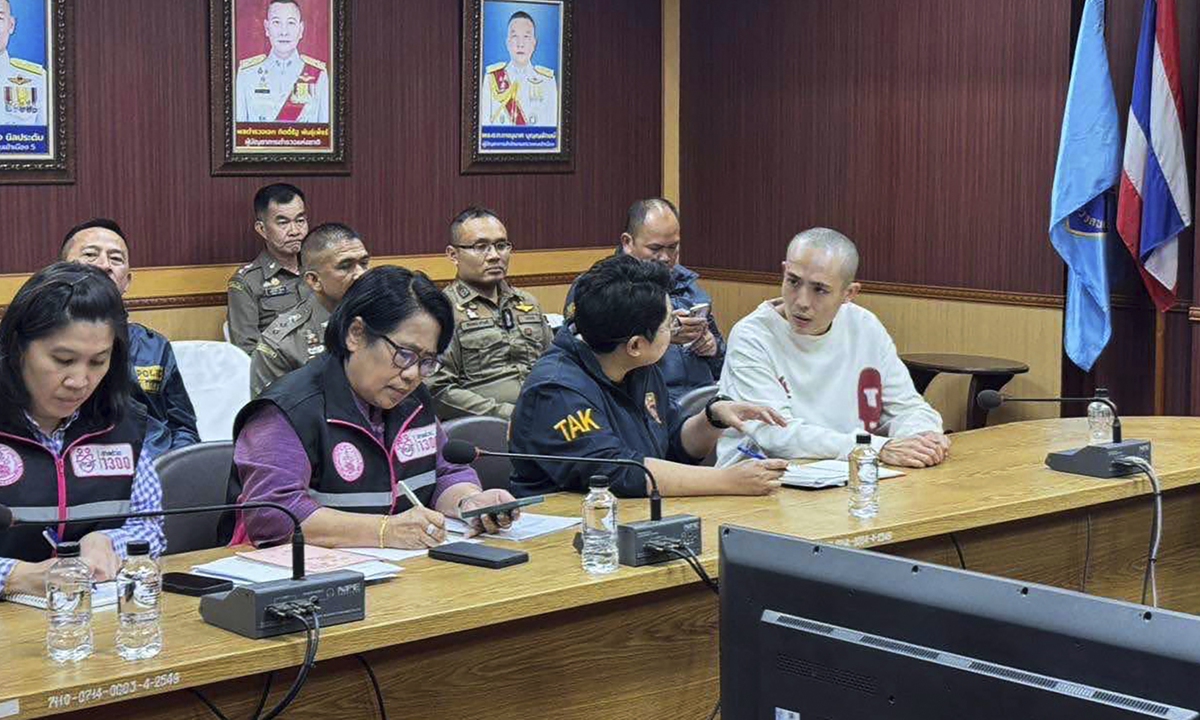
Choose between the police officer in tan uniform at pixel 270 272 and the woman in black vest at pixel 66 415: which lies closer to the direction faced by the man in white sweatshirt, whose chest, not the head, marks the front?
the woman in black vest

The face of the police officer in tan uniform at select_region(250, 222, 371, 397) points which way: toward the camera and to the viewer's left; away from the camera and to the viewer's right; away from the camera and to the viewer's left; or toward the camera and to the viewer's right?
toward the camera and to the viewer's right

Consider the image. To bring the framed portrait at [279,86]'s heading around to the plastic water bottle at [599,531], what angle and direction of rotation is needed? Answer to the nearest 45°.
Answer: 0° — it already faces it

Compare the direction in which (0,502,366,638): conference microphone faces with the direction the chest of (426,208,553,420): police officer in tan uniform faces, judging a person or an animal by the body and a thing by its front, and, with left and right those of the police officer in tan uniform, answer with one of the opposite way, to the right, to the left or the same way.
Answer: the opposite way

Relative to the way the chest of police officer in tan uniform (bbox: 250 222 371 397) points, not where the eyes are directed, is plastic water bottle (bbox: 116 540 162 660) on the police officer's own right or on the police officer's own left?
on the police officer's own right

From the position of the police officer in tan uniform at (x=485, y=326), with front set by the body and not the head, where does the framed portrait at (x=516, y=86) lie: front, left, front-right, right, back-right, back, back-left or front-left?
back-left

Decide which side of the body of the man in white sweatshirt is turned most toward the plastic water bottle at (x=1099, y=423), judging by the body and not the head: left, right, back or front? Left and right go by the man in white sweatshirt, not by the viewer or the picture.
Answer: left

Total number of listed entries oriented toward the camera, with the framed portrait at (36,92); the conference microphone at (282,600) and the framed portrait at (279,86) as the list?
2

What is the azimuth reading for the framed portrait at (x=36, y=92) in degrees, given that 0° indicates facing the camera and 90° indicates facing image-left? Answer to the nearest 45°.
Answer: approximately 0°

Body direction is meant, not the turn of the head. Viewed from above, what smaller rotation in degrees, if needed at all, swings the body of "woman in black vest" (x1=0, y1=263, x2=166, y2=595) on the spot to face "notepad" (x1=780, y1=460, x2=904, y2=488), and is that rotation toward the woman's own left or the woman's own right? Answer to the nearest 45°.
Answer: approximately 90° to the woman's own left

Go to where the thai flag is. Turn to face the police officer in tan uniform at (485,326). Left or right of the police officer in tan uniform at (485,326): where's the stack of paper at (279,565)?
left

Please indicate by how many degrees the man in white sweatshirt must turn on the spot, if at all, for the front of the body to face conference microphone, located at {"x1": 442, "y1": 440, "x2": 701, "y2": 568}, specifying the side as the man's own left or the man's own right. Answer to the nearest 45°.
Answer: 0° — they already face it

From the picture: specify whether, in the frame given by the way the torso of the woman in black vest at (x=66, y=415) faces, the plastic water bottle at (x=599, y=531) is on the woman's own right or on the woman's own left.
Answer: on the woman's own left

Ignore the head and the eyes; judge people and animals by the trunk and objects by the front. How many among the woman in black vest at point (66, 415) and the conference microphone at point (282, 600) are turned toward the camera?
1
